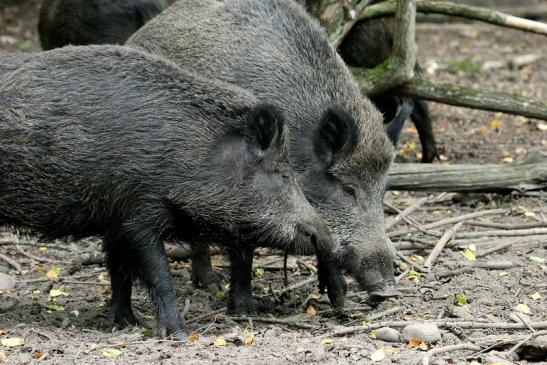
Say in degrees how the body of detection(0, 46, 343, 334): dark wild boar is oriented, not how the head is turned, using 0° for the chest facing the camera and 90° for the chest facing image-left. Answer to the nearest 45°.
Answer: approximately 270°

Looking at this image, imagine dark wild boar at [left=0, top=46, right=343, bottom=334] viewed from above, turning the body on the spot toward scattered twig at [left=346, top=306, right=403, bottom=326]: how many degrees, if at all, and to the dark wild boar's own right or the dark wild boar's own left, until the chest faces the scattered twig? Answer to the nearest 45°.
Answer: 0° — it already faces it

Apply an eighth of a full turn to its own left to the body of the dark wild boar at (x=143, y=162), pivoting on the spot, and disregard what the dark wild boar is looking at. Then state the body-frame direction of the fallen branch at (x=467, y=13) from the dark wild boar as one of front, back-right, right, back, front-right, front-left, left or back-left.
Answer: front

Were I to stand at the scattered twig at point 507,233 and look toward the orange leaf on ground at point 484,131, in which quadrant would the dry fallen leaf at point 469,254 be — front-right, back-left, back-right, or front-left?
back-left

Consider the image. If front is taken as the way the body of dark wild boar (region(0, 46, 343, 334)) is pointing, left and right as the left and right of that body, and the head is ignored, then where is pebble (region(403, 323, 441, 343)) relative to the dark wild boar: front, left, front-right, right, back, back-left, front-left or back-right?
front

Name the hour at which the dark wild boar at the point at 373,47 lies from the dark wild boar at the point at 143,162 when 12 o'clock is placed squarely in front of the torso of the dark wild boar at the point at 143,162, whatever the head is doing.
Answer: the dark wild boar at the point at 373,47 is roughly at 10 o'clock from the dark wild boar at the point at 143,162.

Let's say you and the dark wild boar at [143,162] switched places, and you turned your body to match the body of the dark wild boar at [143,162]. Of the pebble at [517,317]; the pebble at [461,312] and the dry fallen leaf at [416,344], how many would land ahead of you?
3

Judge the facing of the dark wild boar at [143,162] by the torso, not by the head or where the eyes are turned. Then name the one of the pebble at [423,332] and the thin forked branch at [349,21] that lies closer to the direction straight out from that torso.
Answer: the pebble

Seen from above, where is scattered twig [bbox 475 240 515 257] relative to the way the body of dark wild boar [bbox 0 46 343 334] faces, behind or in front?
in front

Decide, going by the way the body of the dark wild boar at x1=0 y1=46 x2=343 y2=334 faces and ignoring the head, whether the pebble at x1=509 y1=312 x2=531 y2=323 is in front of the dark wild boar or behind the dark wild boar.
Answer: in front

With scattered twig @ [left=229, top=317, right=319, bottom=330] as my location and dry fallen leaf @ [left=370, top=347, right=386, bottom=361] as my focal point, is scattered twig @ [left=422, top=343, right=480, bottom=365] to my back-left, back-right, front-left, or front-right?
front-left

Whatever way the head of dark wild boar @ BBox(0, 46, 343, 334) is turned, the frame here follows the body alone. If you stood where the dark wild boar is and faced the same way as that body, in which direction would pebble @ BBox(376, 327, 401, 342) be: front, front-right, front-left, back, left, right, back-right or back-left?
front

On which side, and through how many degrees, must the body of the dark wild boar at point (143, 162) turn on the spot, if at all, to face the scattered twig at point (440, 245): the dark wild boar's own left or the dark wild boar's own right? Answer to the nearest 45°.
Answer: approximately 45° to the dark wild boar's own left

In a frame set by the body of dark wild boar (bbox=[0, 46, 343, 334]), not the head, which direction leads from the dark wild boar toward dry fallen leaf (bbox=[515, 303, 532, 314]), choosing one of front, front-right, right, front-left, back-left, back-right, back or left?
front

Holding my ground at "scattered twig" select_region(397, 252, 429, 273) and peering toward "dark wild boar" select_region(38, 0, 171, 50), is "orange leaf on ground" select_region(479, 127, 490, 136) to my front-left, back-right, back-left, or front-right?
front-right
